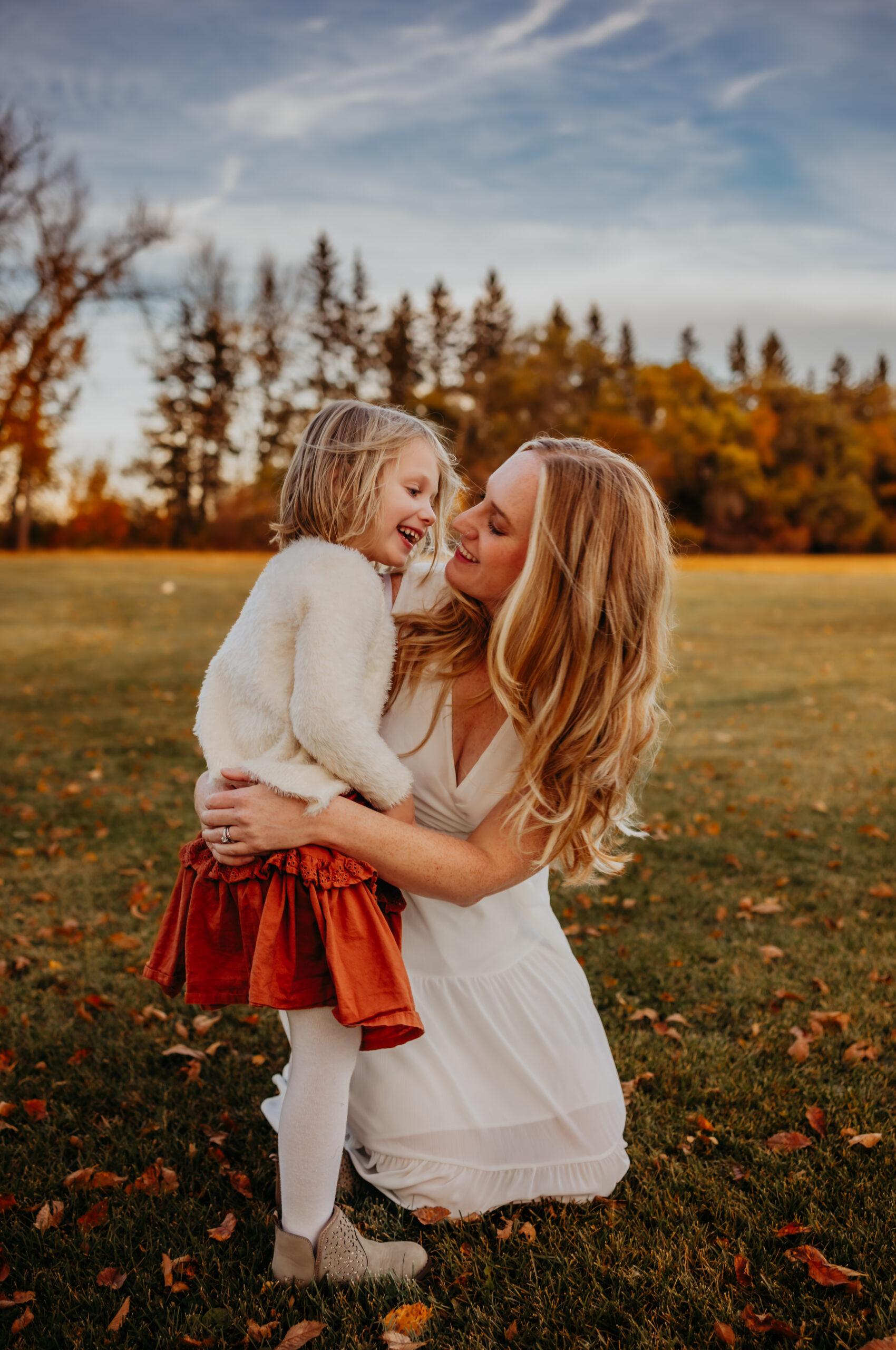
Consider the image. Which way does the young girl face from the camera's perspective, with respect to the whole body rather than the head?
to the viewer's right

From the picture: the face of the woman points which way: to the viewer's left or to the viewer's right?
to the viewer's left

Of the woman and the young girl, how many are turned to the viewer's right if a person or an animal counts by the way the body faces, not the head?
1

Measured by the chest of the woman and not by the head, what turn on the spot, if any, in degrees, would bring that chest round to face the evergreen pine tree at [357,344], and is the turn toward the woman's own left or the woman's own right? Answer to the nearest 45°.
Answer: approximately 135° to the woman's own right

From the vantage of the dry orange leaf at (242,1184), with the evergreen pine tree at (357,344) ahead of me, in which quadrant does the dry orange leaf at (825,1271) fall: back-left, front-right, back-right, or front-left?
back-right
